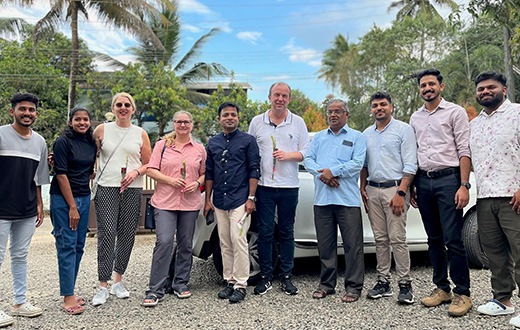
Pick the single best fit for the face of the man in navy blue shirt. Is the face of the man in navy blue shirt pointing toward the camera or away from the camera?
toward the camera

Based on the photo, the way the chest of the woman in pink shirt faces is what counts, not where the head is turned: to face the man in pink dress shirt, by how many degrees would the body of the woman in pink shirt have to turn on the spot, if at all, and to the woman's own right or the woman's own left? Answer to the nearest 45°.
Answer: approximately 90° to the woman's own left

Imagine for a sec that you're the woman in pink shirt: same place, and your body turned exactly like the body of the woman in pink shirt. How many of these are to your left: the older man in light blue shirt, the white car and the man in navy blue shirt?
3

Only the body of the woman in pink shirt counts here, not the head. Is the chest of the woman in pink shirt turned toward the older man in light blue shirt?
no

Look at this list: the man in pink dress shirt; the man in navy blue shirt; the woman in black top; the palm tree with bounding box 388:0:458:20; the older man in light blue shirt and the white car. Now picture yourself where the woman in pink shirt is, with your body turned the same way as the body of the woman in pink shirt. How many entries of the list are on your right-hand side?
1

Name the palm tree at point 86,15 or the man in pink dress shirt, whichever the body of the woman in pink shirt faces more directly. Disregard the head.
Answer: the man in pink dress shirt

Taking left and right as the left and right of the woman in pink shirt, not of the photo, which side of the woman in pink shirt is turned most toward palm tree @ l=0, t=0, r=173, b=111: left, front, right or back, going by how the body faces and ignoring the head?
back

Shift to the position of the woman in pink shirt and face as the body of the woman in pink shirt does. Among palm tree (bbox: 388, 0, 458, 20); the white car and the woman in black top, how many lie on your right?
1

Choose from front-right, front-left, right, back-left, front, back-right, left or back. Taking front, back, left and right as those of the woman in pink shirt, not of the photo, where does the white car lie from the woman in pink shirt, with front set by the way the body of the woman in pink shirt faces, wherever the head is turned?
left

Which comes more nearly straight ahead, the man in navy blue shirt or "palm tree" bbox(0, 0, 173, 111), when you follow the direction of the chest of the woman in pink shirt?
the man in navy blue shirt

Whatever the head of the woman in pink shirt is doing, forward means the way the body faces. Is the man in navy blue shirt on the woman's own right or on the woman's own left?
on the woman's own left

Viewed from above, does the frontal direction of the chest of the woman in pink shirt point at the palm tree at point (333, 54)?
no

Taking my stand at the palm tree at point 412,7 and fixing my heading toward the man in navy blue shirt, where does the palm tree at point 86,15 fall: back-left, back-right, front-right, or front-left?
front-right

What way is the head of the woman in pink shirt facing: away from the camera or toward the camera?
toward the camera

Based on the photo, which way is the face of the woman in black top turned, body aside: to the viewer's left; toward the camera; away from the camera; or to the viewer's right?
toward the camera

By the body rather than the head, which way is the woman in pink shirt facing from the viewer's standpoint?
toward the camera

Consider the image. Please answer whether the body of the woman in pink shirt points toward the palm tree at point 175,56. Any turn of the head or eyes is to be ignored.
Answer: no

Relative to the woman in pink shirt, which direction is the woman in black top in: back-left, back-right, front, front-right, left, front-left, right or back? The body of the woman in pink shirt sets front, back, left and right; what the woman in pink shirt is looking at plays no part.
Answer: right
